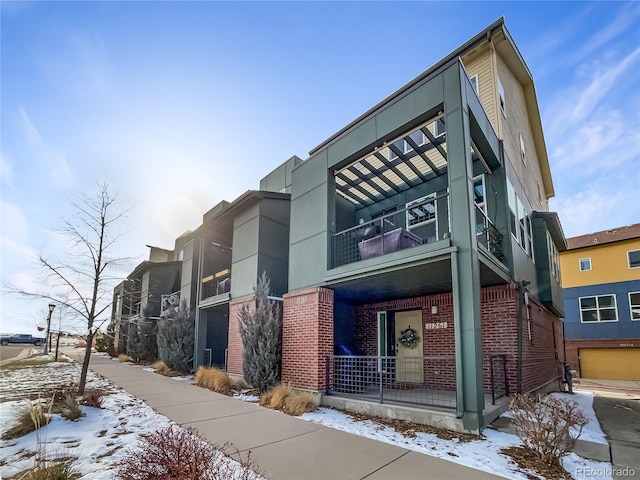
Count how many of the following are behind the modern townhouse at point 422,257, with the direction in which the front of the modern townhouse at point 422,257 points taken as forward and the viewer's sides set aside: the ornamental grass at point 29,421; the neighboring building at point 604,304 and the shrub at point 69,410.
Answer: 1

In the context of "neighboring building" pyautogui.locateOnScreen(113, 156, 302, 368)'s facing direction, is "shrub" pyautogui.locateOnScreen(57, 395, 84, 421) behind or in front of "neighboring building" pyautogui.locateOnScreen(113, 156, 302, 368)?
in front

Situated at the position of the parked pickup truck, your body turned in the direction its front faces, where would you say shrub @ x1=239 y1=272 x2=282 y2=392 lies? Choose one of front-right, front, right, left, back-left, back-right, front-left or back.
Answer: left

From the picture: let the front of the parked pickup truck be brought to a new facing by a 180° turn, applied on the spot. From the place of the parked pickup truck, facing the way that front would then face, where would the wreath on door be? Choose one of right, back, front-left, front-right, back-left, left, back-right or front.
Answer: right

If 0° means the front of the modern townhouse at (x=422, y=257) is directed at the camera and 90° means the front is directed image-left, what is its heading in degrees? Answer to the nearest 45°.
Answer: approximately 45°

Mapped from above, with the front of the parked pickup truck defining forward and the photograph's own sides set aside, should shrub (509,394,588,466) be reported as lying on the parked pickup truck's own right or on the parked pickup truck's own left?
on the parked pickup truck's own left

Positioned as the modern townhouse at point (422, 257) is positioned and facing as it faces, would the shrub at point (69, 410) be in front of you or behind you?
in front

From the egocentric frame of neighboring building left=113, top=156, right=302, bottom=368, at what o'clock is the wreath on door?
The wreath on door is roughly at 9 o'clock from the neighboring building.

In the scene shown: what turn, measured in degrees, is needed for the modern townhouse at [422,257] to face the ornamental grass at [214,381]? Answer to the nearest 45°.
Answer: approximately 45° to its right

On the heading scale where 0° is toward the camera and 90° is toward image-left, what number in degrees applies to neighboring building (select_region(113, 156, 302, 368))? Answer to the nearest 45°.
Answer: approximately 45°

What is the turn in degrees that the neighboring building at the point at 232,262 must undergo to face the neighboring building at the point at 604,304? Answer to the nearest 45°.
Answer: approximately 135° to its left

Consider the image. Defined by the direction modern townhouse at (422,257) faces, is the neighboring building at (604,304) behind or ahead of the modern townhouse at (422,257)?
behind

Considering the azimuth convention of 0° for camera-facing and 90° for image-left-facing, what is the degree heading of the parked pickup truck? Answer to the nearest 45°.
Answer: approximately 90°
